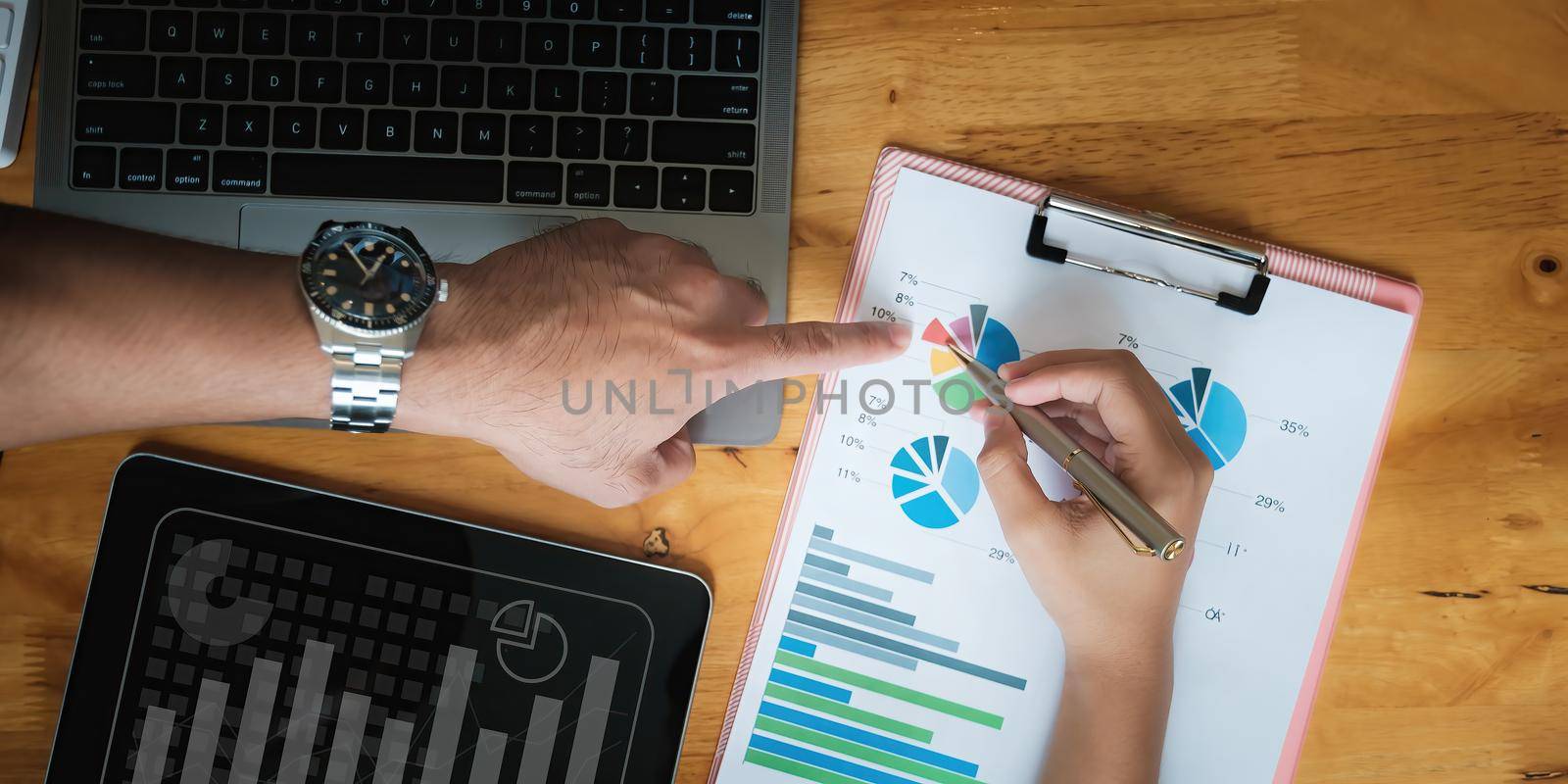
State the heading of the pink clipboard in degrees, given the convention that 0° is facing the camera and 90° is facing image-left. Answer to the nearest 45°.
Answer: approximately 0°

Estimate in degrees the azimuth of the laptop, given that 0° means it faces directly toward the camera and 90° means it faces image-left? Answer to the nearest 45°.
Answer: approximately 0°
